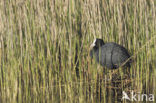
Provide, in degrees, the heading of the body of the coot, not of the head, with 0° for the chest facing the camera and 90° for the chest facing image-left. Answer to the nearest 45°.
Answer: approximately 90°
